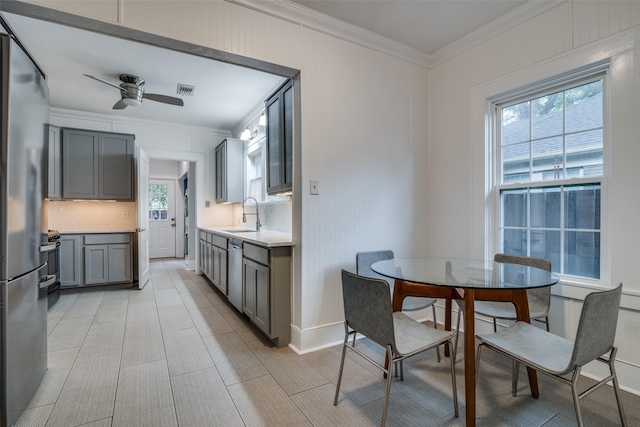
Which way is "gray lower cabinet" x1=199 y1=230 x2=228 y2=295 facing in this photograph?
to the viewer's left

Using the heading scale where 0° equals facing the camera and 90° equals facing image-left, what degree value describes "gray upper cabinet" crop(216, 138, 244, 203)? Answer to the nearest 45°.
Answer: approximately 90°

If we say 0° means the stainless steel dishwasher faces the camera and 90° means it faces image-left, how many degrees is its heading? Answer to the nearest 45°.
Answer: approximately 90°

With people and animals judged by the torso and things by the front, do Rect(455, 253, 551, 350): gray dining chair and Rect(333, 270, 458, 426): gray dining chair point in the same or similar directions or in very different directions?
very different directions

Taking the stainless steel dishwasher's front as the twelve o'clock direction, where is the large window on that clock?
The large window is roughly at 7 o'clock from the stainless steel dishwasher.

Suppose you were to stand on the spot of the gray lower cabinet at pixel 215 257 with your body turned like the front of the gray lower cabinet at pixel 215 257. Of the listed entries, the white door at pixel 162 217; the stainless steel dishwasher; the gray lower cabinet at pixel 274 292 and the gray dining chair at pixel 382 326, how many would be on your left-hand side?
3

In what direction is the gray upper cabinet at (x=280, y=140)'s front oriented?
to the viewer's left

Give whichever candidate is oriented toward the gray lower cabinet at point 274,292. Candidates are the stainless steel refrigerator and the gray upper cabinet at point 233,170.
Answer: the stainless steel refrigerator

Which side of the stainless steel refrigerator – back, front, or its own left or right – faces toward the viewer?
right
